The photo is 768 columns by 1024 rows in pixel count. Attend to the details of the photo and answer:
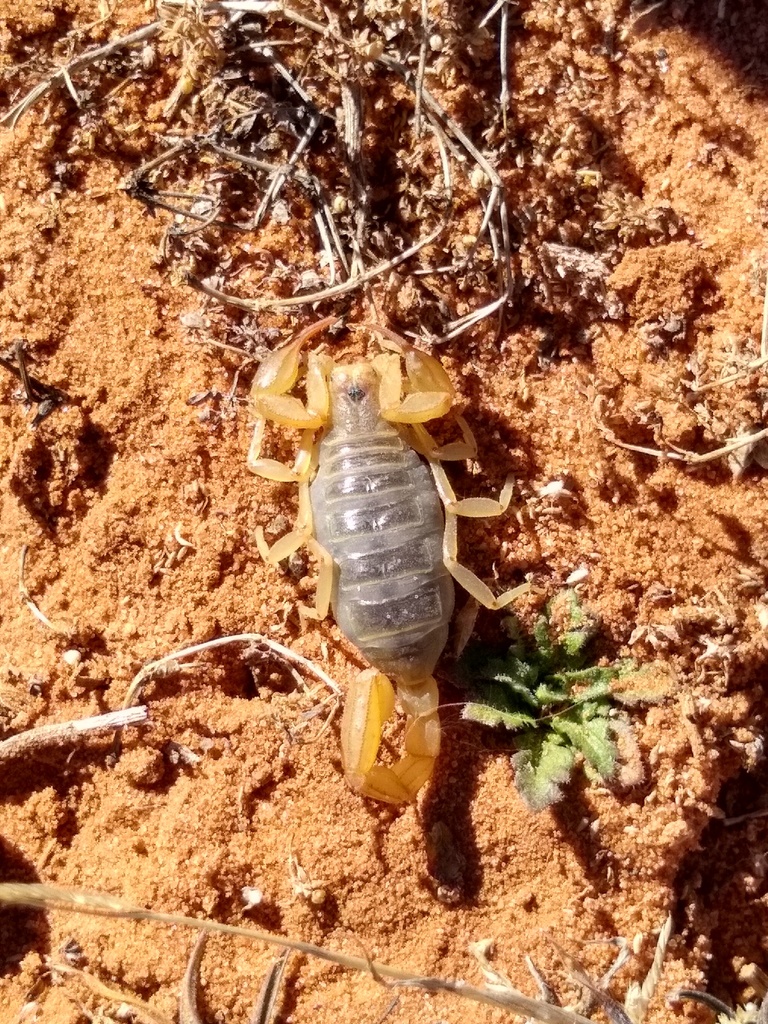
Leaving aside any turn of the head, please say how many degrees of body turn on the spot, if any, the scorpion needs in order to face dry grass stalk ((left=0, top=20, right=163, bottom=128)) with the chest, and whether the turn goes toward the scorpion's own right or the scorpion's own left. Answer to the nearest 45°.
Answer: approximately 45° to the scorpion's own left

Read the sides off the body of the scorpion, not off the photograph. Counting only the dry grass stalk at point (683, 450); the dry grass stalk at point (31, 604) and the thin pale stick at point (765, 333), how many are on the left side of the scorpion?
1

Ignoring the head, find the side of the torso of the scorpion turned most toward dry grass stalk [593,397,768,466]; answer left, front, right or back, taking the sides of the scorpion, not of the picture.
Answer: right

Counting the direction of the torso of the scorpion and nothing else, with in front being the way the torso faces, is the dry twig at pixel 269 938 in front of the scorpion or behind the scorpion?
behind

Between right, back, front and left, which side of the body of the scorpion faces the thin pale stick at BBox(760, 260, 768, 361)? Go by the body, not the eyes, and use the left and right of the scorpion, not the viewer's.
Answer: right

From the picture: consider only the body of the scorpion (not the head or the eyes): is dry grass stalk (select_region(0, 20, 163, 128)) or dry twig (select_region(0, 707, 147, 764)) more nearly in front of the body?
the dry grass stalk

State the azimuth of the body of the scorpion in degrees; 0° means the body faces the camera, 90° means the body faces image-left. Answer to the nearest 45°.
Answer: approximately 180°

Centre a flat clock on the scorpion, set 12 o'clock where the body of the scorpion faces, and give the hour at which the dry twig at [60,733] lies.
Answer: The dry twig is roughly at 8 o'clock from the scorpion.

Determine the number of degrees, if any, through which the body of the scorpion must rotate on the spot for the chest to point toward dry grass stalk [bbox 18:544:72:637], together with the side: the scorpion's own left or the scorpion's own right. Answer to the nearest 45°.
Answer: approximately 90° to the scorpion's own left
